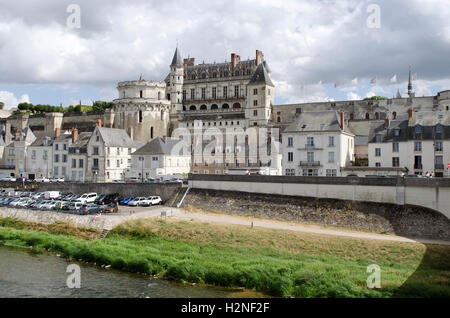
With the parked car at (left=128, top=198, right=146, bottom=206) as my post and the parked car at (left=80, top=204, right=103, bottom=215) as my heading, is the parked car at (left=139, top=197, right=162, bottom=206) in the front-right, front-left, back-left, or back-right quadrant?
back-left

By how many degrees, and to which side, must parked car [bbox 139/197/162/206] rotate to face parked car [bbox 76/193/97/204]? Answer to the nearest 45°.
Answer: approximately 90° to its right

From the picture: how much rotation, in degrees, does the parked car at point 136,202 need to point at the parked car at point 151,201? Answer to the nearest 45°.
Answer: approximately 135° to its left

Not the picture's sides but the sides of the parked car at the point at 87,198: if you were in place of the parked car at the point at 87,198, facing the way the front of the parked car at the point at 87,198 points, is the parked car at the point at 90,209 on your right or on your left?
on your left

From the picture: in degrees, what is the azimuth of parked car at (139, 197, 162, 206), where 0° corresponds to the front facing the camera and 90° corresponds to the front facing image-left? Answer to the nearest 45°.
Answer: approximately 45°

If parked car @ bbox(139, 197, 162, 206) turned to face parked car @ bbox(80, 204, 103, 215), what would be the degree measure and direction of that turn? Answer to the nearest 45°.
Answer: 0° — it already faces it
